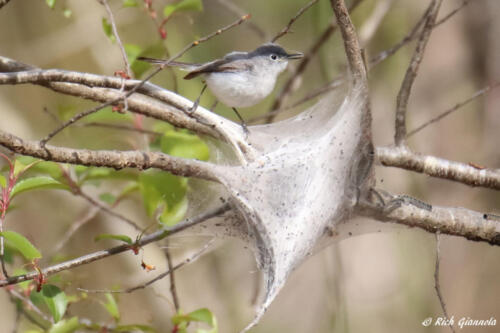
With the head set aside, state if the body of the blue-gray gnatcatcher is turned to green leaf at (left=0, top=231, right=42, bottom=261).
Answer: no

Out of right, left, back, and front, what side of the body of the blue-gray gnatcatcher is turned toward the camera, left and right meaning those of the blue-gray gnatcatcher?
right

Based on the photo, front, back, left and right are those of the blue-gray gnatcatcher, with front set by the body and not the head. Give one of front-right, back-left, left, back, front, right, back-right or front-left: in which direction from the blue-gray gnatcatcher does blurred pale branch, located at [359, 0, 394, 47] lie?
front-left

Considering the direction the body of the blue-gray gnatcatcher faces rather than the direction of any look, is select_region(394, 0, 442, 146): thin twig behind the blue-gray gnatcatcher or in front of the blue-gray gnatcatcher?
in front

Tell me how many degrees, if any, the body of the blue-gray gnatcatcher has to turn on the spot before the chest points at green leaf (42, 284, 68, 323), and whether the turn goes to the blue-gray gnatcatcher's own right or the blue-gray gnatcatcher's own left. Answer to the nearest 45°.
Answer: approximately 135° to the blue-gray gnatcatcher's own right

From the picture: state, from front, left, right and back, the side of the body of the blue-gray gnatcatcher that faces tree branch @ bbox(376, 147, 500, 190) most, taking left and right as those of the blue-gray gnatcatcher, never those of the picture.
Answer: front

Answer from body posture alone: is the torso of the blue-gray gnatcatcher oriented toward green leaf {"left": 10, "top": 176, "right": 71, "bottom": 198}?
no
